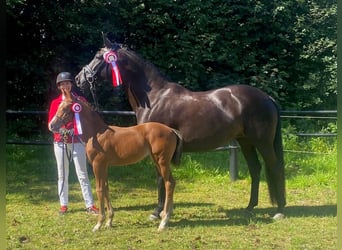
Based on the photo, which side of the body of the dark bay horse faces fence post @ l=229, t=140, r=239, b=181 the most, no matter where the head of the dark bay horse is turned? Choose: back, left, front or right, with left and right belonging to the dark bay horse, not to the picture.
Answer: right

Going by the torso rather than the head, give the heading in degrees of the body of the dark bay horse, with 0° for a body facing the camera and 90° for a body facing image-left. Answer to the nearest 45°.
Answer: approximately 90°
